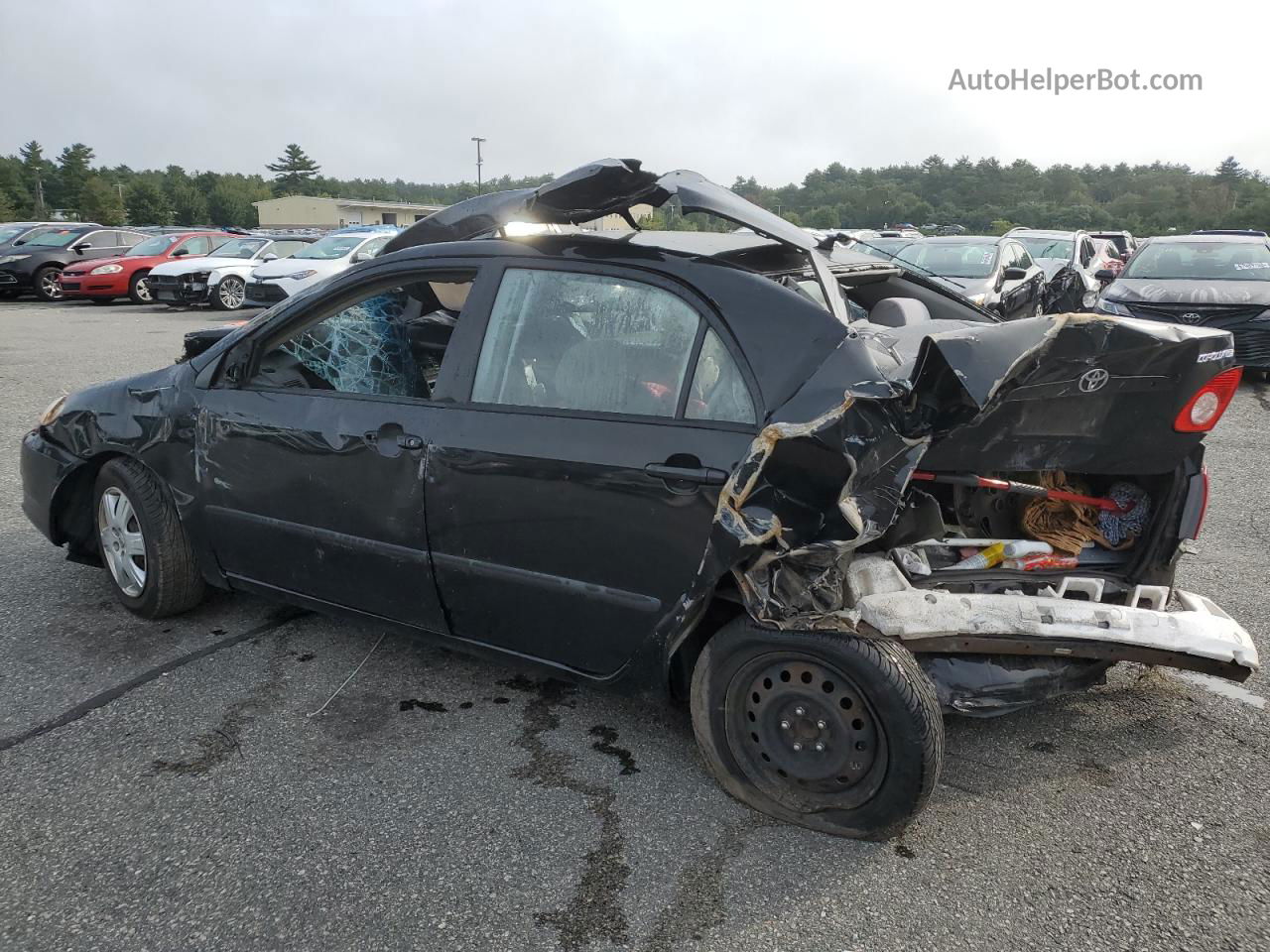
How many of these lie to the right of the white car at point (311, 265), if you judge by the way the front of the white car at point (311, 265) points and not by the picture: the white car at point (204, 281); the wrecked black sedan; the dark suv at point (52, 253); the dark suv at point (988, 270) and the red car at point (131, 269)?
3

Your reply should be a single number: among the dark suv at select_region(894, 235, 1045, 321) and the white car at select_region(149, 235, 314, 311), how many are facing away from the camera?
0

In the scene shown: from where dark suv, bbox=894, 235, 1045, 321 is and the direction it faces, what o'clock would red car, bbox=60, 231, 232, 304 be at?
The red car is roughly at 2 o'clock from the dark suv.

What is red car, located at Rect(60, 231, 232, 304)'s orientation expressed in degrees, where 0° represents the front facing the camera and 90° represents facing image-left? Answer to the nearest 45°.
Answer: approximately 45°

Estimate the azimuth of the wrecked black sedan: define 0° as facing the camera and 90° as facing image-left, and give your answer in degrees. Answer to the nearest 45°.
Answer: approximately 135°

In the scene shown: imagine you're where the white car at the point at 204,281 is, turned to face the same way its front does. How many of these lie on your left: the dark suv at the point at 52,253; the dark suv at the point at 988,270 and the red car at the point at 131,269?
1

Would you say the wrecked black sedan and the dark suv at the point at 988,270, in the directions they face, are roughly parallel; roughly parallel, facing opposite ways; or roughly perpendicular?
roughly perpendicular

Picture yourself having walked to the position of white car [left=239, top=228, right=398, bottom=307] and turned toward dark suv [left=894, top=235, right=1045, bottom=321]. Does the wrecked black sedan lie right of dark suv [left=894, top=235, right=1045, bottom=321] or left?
right

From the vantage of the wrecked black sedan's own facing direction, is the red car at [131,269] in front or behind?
in front

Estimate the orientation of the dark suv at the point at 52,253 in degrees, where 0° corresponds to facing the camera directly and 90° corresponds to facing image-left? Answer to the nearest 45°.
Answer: approximately 45°

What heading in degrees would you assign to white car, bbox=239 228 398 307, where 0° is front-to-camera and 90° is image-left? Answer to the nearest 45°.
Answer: approximately 45°
